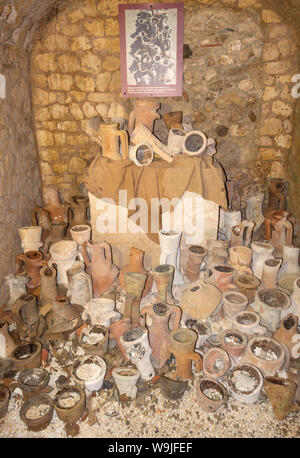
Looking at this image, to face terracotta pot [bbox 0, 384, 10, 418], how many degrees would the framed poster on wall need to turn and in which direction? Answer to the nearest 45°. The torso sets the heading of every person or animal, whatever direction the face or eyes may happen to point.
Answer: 0° — it already faces it

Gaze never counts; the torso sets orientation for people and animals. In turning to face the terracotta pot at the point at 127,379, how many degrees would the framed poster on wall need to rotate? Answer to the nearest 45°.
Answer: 0° — it already faces it

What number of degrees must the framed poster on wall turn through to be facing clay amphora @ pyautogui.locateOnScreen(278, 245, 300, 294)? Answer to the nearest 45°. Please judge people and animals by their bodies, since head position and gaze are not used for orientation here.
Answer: approximately 45° to its left

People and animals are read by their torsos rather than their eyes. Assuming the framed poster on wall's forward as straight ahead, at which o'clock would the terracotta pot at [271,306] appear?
The terracotta pot is roughly at 11 o'clock from the framed poster on wall.

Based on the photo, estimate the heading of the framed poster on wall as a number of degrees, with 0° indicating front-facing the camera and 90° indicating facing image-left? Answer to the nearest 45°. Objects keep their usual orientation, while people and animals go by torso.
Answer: approximately 0°

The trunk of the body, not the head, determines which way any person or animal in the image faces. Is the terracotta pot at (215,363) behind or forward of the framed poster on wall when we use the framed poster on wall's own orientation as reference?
forward

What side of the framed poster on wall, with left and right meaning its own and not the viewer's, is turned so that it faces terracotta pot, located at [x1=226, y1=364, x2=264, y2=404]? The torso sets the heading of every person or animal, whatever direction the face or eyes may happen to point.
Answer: front

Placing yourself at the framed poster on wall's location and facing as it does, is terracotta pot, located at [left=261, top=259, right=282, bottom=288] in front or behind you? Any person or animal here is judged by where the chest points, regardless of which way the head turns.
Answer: in front
